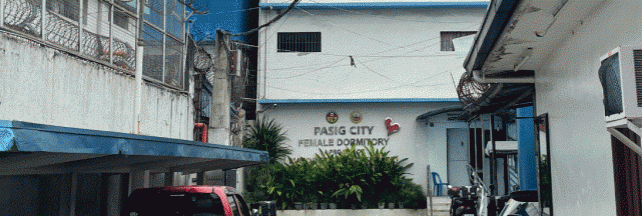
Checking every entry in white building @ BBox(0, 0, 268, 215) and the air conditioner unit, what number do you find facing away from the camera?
0

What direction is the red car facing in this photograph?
away from the camera

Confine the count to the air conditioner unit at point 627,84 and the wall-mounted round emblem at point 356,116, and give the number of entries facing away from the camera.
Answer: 0

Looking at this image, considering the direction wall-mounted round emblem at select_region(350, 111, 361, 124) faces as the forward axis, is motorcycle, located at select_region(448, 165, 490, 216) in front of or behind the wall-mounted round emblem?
in front

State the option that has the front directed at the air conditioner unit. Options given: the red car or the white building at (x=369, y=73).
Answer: the white building

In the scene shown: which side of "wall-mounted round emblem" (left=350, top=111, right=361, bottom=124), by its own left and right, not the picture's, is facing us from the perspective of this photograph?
front

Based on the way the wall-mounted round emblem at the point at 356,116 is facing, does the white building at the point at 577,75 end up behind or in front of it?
in front

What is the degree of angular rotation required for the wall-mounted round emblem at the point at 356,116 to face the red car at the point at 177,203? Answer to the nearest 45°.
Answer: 0° — it already faces it

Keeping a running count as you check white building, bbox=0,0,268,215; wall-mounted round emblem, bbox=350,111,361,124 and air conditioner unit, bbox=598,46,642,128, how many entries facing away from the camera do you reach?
0

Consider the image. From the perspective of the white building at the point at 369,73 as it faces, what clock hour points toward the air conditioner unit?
The air conditioner unit is roughly at 12 o'clock from the white building.

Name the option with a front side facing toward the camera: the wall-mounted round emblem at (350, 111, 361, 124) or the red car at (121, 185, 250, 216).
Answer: the wall-mounted round emblem

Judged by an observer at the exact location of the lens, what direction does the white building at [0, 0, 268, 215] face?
facing the viewer and to the right of the viewer

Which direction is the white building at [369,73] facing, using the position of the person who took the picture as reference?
facing the viewer

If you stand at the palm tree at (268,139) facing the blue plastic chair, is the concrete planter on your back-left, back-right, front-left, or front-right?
front-right

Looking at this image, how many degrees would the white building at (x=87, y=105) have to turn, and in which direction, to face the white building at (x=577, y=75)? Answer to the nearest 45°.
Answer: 0° — it already faces it
